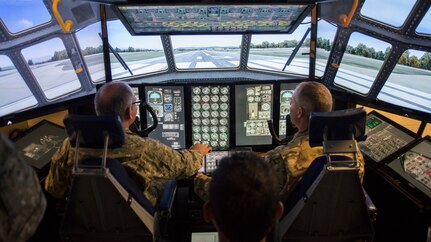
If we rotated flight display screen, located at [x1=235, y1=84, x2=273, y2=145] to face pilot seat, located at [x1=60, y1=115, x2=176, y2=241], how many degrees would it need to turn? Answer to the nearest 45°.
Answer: approximately 45° to its right

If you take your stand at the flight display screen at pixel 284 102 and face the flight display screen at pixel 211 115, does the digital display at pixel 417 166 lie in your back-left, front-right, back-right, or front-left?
back-left

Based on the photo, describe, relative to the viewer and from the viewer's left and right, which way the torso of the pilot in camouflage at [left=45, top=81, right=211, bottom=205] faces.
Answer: facing away from the viewer and to the right of the viewer

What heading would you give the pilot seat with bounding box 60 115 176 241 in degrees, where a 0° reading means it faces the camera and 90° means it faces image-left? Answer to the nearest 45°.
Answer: approximately 225°

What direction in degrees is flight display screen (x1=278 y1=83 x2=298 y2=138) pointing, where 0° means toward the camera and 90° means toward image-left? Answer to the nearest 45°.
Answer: approximately 0°

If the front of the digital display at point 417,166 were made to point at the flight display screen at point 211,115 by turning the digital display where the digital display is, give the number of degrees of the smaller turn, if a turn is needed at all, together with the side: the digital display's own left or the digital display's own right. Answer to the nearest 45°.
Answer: approximately 45° to the digital display's own right

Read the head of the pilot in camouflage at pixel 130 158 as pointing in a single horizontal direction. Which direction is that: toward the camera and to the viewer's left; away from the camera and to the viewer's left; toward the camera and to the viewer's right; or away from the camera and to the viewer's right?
away from the camera and to the viewer's right

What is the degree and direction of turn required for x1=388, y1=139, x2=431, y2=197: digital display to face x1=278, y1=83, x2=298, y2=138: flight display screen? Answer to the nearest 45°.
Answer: approximately 45° to its right

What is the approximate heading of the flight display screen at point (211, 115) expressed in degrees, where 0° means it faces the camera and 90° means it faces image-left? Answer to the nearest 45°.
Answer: approximately 0°

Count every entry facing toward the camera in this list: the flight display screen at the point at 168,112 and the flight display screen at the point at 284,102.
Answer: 2

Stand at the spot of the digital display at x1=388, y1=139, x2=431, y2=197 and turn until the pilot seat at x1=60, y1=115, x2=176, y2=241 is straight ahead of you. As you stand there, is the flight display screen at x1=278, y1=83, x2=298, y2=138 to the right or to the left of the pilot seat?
right

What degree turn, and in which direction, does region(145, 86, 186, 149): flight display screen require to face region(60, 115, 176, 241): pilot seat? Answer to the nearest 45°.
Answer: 0° — it already faces it

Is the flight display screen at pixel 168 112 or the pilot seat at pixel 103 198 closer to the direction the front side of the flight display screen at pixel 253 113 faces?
the pilot seat
